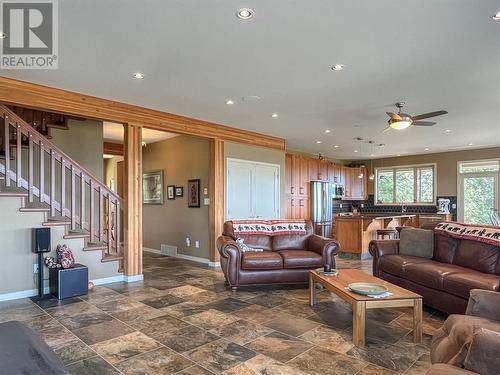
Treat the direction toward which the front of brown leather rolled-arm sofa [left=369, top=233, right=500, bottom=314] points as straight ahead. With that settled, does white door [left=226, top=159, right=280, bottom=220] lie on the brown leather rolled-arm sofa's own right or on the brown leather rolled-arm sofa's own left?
on the brown leather rolled-arm sofa's own right

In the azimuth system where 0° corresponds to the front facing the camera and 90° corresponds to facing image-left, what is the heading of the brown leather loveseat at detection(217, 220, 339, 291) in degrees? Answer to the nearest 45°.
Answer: approximately 315°

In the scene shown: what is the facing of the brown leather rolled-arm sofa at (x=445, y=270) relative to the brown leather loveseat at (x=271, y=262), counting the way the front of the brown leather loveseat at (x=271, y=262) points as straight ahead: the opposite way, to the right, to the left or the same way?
to the right

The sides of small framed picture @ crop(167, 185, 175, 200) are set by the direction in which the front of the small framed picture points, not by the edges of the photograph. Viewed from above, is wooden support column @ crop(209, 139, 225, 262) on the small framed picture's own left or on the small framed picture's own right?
on the small framed picture's own left

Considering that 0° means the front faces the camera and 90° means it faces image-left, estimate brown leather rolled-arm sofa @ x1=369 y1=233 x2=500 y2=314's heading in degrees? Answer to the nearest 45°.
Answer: approximately 45°

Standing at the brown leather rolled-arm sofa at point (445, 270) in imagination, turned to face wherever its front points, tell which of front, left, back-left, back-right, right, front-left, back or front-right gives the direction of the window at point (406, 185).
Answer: back-right

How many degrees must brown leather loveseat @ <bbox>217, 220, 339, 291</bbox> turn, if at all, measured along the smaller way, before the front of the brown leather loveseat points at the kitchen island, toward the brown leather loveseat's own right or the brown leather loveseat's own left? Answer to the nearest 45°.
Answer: approximately 90° to the brown leather loveseat's own left

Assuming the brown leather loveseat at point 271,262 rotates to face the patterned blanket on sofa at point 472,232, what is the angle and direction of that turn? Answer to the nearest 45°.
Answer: approximately 45° to its left
